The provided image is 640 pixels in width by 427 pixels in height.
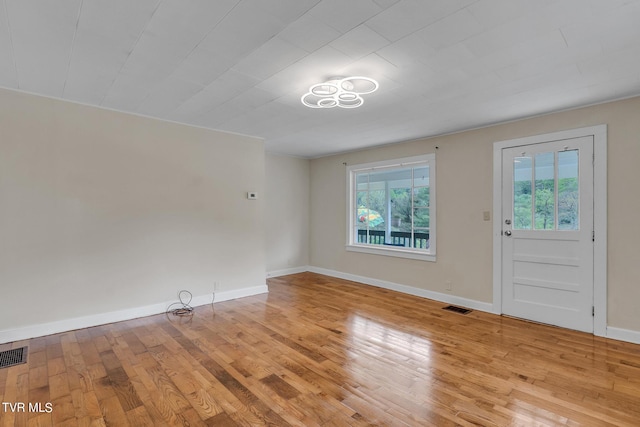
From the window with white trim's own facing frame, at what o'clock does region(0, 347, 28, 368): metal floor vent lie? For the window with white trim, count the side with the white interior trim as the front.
The metal floor vent is roughly at 12 o'clock from the window with white trim.

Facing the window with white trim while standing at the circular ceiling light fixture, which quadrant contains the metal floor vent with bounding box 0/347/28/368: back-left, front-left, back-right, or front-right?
back-left

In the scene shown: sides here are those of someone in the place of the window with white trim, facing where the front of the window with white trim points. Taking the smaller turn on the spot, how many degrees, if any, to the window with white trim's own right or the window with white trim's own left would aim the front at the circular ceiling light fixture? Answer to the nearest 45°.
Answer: approximately 45° to the window with white trim's own left

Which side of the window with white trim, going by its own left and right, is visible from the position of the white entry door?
left

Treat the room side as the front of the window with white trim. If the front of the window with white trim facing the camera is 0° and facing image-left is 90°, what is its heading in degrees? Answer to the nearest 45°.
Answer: approximately 45°

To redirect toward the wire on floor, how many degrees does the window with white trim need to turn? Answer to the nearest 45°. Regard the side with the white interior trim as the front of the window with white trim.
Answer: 0° — it already faces it
